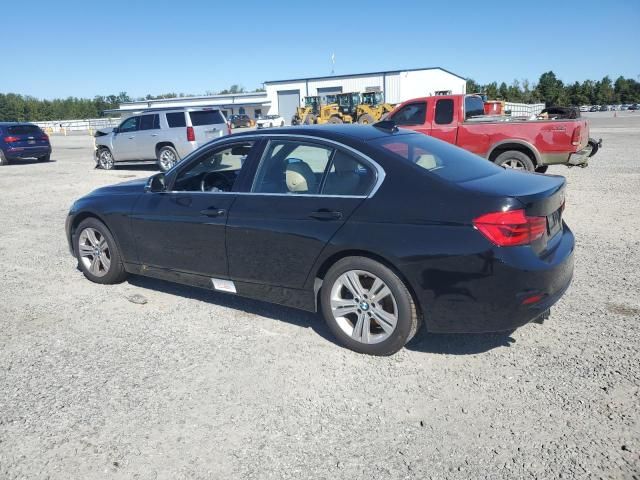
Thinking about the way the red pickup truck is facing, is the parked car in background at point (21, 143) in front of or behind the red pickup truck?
in front

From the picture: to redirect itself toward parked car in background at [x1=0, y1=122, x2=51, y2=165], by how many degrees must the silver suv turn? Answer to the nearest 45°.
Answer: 0° — it already faces it

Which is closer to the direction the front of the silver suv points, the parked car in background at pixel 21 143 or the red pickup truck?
the parked car in background

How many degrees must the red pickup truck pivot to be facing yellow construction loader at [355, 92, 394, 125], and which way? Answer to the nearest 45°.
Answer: approximately 90° to its right

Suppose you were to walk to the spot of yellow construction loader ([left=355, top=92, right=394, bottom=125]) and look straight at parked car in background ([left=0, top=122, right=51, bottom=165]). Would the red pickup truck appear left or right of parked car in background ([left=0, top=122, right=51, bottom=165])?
left

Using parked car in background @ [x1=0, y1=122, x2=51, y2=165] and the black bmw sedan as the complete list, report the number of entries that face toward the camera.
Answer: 0

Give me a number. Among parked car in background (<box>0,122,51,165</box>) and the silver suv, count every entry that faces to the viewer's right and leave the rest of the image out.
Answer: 0

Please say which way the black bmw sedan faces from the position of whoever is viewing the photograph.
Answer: facing away from the viewer and to the left of the viewer

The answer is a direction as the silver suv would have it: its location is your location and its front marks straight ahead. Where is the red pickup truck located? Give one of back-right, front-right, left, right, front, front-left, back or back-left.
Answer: back

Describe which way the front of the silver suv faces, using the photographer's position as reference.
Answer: facing away from the viewer and to the left of the viewer

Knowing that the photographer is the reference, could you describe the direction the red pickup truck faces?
facing to the left of the viewer

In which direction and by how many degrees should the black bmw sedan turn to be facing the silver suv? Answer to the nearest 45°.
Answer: approximately 45° to its right

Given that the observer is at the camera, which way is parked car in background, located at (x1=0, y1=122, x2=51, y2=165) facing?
facing away from the viewer and to the left of the viewer

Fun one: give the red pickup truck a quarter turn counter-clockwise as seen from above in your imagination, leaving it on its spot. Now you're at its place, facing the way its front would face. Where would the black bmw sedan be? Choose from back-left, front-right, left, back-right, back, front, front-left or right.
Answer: front

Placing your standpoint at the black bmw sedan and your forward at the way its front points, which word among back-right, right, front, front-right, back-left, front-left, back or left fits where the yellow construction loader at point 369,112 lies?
front-right
